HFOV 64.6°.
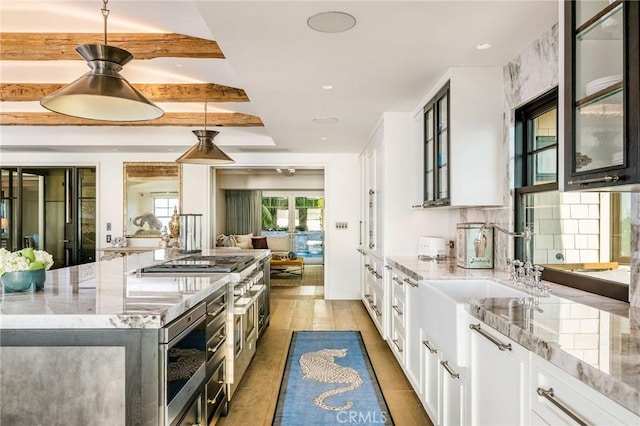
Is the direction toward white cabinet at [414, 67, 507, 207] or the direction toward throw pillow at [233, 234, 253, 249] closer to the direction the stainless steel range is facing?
the white cabinet

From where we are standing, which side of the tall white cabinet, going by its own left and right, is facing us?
left

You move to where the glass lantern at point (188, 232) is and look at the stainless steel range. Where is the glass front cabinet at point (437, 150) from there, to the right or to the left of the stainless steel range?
left

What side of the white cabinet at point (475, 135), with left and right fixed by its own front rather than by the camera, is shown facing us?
left

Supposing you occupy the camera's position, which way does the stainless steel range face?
facing to the right of the viewer

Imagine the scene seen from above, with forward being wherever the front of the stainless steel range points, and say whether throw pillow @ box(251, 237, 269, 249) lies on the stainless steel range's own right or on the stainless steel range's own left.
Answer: on the stainless steel range's own left

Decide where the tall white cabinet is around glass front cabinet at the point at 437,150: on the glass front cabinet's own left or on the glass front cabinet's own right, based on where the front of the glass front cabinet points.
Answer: on the glass front cabinet's own right

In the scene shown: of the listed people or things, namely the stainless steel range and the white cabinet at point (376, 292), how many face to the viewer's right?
1
